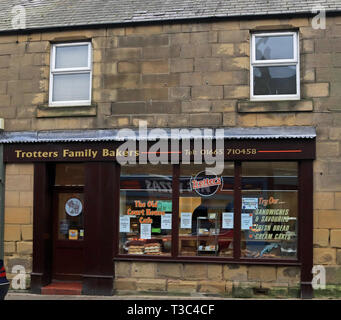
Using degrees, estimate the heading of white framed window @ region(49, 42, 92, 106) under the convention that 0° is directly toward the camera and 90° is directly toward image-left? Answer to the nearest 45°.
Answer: approximately 0°

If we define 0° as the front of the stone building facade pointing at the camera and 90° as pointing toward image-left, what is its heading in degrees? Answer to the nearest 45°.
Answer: approximately 0°

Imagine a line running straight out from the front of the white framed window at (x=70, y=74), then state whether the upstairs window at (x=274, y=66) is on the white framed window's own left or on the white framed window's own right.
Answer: on the white framed window's own left
